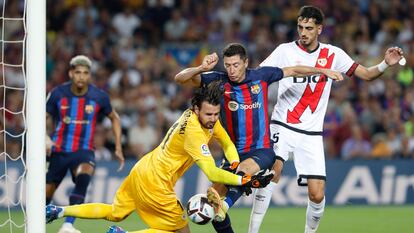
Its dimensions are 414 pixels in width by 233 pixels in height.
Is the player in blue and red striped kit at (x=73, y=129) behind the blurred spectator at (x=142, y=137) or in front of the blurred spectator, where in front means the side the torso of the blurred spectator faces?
in front

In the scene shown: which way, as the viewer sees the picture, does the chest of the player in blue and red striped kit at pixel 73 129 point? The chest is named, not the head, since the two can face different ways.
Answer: toward the camera

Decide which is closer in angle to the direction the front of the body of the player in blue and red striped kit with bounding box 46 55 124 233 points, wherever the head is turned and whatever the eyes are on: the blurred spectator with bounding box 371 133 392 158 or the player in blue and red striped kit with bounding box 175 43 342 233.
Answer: the player in blue and red striped kit

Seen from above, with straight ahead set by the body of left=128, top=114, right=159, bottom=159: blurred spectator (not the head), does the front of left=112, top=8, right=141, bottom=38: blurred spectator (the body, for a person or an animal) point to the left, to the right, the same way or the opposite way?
the same way

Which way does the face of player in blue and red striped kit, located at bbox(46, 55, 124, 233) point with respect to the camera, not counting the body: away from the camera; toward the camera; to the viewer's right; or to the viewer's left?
toward the camera

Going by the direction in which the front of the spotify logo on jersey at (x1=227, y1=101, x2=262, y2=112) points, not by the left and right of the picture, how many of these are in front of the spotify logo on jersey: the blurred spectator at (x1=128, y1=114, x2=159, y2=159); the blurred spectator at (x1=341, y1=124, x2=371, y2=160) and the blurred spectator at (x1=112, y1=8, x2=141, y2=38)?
0

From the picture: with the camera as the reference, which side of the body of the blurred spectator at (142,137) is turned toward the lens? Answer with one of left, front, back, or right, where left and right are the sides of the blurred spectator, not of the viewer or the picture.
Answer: front

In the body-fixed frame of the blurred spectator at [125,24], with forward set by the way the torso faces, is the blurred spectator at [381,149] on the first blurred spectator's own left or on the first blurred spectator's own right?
on the first blurred spectator's own left

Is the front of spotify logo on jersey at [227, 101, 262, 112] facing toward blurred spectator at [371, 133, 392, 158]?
no

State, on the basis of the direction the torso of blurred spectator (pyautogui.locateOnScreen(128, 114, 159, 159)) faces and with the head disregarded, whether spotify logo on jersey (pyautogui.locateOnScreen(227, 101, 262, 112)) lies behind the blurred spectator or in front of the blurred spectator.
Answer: in front

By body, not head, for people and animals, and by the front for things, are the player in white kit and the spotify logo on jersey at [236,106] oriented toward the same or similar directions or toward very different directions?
same or similar directions

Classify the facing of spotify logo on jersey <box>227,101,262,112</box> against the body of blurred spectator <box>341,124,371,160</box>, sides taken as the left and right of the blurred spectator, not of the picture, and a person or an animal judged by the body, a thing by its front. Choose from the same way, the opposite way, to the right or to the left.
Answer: the same way

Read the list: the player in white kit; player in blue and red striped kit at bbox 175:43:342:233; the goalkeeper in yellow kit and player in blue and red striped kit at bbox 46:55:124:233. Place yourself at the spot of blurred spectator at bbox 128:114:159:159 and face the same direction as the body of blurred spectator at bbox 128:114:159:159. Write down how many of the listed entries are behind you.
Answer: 0

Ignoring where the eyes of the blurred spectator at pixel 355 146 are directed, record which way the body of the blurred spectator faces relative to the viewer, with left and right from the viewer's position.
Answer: facing the viewer

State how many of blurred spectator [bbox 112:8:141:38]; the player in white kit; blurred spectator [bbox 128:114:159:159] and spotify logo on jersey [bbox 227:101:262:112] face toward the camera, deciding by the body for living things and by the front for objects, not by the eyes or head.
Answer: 4

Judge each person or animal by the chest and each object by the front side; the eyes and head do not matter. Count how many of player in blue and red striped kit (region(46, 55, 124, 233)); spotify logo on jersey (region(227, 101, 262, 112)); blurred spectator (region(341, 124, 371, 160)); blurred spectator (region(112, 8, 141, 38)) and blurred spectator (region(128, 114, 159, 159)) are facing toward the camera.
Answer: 5

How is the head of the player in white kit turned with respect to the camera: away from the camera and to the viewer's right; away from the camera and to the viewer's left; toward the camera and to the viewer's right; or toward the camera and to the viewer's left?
toward the camera and to the viewer's left
